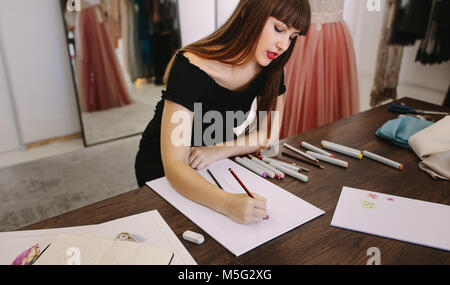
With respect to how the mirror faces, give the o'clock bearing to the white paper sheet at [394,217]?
The white paper sheet is roughly at 1 o'clock from the mirror.

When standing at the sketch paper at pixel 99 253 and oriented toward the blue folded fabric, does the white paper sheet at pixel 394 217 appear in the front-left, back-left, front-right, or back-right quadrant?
front-right

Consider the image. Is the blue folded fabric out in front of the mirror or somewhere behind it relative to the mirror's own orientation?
in front

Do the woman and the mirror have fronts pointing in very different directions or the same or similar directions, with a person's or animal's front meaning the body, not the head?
same or similar directions

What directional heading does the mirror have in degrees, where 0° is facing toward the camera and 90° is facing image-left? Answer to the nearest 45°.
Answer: approximately 315°

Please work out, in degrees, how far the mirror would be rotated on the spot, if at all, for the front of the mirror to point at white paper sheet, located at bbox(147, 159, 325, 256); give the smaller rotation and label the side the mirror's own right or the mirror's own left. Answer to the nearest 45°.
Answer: approximately 45° to the mirror's own right

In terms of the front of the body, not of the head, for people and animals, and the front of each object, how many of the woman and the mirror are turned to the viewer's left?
0

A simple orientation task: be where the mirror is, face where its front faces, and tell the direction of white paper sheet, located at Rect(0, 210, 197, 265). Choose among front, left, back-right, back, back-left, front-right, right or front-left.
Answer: front-right

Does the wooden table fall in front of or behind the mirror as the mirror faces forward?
in front

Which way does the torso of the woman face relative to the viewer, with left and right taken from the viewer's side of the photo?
facing the viewer and to the right of the viewer
